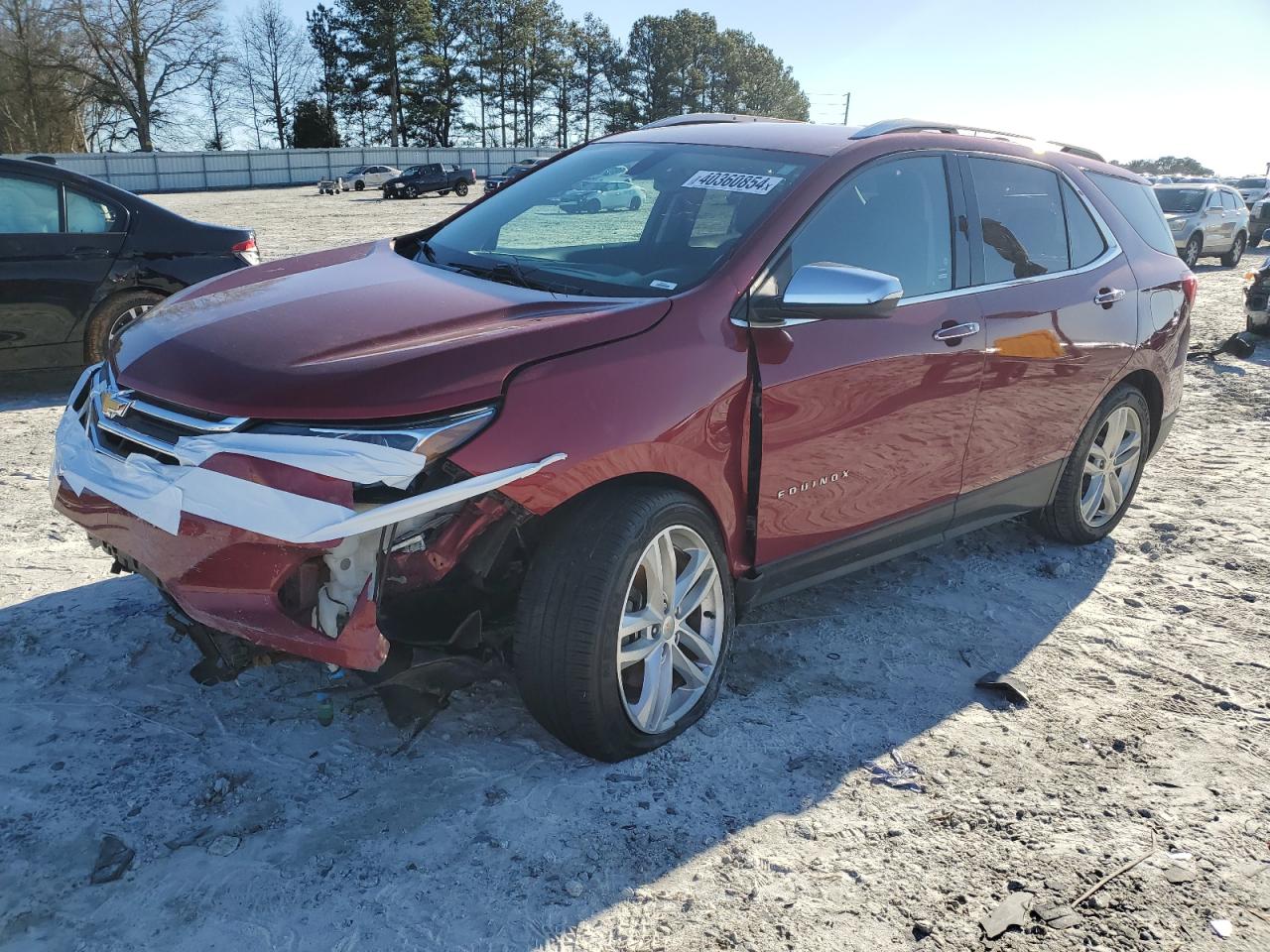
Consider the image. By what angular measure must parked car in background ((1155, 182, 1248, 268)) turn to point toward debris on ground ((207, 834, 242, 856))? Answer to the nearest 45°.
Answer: approximately 45° to its left

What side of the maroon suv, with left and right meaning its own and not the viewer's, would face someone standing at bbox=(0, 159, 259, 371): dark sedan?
right

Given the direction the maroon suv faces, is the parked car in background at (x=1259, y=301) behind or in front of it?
behind

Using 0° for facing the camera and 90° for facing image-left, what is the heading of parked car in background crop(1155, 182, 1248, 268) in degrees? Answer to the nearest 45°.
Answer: approximately 45°

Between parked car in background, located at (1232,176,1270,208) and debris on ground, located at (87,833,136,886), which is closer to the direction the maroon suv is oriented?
the debris on ground

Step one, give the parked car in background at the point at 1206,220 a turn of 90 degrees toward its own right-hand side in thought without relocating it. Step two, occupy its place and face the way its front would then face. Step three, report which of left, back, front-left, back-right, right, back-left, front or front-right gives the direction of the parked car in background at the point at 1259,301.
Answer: back-left

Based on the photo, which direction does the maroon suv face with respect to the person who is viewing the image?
facing the viewer and to the left of the viewer

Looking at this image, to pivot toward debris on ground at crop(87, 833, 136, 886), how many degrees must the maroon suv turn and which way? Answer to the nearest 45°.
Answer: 0° — it already faces it

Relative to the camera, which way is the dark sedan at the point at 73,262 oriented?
to the viewer's left

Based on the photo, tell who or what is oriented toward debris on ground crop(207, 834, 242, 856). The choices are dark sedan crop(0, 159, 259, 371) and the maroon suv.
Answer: the maroon suv

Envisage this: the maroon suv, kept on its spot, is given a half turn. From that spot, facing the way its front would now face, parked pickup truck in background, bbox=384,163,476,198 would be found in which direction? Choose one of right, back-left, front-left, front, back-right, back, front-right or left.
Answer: front-left
